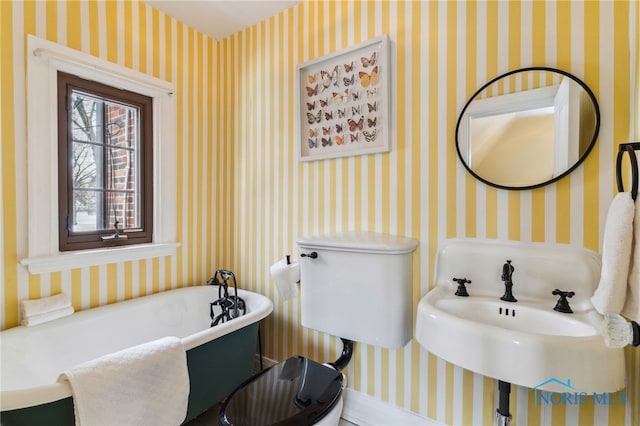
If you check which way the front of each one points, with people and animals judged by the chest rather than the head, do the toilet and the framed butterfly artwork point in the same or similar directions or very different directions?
same or similar directions

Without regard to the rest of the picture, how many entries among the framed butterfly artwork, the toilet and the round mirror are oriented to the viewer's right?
0

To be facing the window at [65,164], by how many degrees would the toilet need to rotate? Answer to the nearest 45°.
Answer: approximately 45° to its right

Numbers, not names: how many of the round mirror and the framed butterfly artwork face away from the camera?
0

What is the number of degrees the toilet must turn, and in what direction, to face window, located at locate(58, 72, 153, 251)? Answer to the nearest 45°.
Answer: approximately 45° to its right

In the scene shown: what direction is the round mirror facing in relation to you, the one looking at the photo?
facing the viewer

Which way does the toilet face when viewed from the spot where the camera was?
facing the viewer and to the left of the viewer

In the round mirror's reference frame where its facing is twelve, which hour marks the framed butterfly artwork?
The framed butterfly artwork is roughly at 3 o'clock from the round mirror.

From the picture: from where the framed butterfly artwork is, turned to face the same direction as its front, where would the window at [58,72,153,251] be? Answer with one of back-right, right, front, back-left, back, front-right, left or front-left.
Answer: front-right

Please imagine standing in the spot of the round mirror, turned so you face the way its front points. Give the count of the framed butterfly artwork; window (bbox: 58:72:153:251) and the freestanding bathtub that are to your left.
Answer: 0

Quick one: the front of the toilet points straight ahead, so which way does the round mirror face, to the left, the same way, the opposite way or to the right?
the same way

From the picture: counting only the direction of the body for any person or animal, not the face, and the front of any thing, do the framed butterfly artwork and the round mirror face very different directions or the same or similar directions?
same or similar directions
